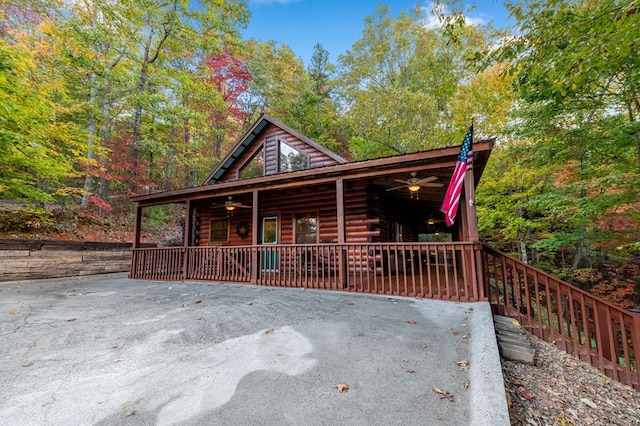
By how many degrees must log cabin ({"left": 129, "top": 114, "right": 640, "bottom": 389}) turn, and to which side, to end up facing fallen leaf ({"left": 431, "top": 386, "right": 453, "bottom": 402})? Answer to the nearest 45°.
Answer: approximately 45° to its left

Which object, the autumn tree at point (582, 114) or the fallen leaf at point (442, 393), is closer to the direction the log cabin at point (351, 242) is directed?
the fallen leaf

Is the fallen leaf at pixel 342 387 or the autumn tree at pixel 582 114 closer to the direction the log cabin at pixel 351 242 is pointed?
the fallen leaf

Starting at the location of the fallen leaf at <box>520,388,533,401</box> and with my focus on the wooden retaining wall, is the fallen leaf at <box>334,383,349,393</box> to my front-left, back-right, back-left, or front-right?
front-left

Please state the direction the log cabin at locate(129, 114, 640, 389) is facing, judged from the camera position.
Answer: facing the viewer and to the left of the viewer

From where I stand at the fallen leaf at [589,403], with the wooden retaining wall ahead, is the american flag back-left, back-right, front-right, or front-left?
front-right

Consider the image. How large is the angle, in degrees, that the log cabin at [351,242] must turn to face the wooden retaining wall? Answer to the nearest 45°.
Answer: approximately 45° to its right
